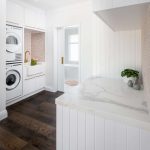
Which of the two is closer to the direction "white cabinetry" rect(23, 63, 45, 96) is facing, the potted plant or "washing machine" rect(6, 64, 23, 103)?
the potted plant

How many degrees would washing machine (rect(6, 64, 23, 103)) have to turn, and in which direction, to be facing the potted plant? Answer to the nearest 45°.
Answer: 0° — it already faces it

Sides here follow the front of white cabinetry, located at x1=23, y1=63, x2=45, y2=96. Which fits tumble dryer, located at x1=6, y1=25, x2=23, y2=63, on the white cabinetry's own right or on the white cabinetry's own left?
on the white cabinetry's own right

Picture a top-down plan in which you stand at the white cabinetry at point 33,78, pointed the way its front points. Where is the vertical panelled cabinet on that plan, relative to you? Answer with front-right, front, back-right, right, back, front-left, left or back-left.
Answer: front-right

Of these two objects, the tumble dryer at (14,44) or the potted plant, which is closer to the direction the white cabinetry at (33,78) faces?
the potted plant

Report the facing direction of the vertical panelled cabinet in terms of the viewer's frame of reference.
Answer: facing the viewer and to the left of the viewer

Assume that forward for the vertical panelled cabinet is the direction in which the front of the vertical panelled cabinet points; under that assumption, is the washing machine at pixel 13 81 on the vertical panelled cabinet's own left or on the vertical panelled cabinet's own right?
on the vertical panelled cabinet's own right

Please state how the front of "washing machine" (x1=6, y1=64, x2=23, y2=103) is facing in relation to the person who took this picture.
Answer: facing the viewer and to the right of the viewer
